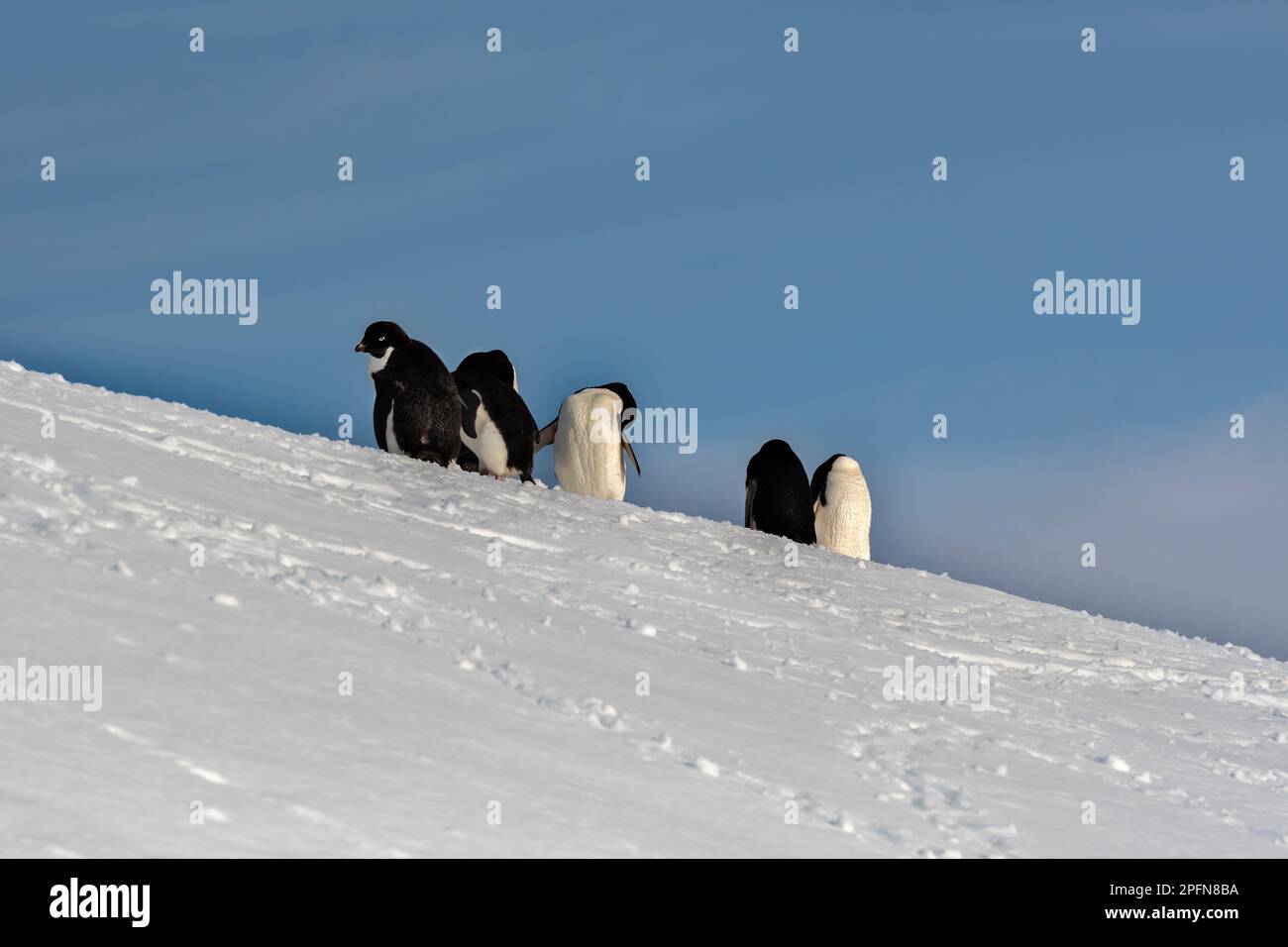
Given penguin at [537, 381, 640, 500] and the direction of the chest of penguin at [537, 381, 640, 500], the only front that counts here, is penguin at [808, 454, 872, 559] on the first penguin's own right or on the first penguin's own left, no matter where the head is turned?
on the first penguin's own left

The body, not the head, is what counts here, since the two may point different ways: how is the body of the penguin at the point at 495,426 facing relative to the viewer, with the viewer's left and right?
facing to the left of the viewer

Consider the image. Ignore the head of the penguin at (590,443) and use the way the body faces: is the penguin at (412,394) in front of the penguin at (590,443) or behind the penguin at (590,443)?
in front

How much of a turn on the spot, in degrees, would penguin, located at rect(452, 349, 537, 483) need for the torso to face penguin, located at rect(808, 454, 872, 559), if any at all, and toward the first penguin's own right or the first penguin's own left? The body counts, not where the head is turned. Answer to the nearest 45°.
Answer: approximately 135° to the first penguin's own right

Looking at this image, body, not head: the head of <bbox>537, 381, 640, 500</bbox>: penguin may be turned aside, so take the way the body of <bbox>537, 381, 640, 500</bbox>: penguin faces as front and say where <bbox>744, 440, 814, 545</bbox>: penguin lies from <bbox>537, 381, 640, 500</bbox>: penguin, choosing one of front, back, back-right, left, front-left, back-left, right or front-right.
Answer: left

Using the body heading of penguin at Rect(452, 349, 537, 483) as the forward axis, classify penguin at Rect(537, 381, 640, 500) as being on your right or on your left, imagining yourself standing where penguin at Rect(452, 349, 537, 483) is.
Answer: on your right

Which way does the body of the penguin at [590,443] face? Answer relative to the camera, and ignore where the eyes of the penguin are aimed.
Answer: toward the camera
